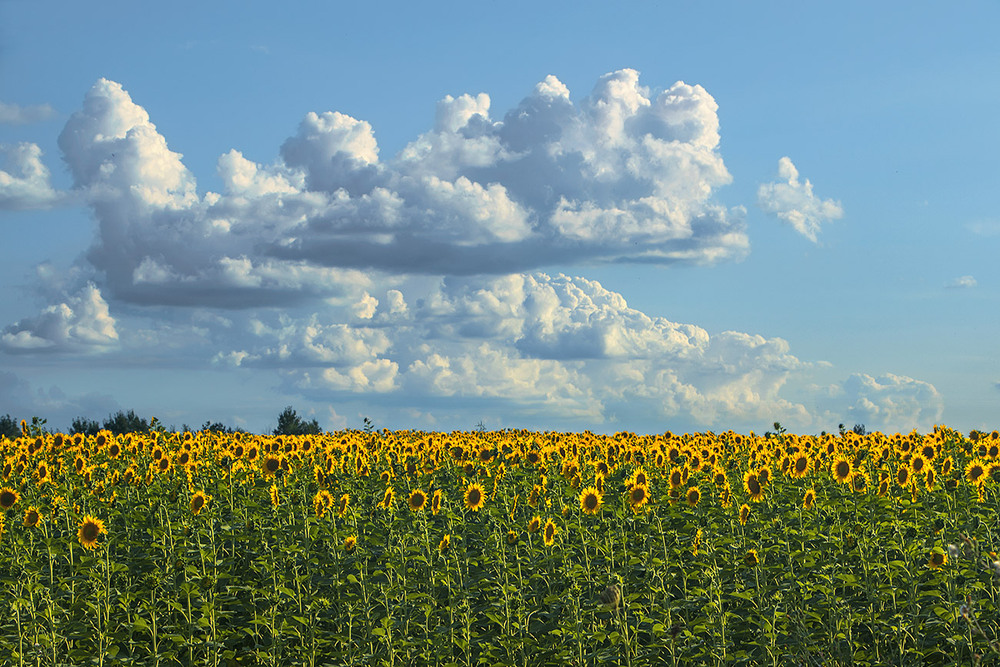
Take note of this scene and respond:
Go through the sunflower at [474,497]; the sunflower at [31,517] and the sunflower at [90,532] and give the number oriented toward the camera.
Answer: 3

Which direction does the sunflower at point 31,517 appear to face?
toward the camera

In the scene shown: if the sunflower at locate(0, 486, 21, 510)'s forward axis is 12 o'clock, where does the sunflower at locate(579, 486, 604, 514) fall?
the sunflower at locate(579, 486, 604, 514) is roughly at 10 o'clock from the sunflower at locate(0, 486, 21, 510).

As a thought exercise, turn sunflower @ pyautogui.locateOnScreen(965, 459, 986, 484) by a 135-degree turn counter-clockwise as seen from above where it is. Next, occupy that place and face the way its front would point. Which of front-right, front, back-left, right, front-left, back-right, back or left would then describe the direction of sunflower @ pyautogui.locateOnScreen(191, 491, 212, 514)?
back

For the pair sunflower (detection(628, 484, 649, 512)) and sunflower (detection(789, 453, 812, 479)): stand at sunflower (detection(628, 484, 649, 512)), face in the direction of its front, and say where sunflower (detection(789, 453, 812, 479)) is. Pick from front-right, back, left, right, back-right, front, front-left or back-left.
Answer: back-left

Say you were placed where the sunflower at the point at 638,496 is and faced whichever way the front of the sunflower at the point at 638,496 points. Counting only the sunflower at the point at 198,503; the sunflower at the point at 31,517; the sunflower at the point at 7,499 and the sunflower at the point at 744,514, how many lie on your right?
3

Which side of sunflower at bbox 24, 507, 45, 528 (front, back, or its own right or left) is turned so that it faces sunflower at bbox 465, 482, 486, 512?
left

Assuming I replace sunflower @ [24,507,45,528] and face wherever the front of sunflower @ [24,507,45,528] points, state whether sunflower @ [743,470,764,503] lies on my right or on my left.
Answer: on my left

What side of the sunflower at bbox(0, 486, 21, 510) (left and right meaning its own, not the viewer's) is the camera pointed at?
front

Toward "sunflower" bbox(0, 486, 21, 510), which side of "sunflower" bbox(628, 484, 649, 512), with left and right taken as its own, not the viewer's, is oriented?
right

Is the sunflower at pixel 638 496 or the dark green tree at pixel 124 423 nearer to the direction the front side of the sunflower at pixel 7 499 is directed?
the sunflower

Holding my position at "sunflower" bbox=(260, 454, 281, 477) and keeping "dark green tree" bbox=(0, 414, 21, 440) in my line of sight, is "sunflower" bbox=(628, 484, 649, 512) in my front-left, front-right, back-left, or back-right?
back-right

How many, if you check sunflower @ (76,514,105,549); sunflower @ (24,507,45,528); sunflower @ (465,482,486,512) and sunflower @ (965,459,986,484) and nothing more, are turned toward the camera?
4

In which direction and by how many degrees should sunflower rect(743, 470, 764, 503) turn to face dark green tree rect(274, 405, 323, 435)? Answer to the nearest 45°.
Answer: approximately 180°
